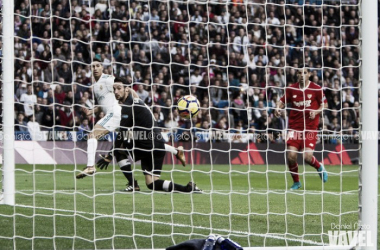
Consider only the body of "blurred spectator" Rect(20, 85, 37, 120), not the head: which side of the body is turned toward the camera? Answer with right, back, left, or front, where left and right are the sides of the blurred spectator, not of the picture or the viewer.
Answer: front

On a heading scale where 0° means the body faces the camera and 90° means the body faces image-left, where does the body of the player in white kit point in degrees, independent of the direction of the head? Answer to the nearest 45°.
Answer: approximately 45°

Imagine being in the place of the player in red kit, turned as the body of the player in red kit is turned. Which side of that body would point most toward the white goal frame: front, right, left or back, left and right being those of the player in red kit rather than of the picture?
front

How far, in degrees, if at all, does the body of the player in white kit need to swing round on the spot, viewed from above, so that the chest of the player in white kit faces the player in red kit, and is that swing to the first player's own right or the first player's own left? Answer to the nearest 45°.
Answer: approximately 135° to the first player's own left

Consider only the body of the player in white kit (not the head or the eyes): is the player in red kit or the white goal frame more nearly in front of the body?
the white goal frame

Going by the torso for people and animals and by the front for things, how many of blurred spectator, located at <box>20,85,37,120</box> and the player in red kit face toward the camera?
2
